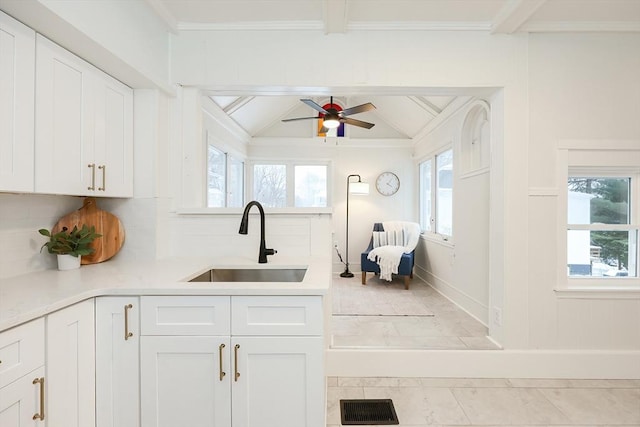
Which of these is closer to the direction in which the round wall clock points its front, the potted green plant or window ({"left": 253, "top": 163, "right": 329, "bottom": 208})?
the potted green plant

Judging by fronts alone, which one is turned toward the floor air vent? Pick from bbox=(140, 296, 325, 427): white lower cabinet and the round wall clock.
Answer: the round wall clock

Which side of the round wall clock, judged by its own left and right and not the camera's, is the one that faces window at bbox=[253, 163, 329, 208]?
right

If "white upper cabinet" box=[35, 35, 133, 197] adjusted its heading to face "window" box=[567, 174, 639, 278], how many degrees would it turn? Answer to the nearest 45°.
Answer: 0° — it already faces it

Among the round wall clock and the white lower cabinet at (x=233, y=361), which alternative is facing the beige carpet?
the round wall clock

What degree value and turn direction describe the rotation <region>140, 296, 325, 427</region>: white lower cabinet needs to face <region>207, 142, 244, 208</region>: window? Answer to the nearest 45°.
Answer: approximately 180°

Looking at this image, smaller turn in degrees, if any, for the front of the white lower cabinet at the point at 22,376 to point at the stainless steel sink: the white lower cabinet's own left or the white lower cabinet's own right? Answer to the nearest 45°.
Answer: approximately 45° to the white lower cabinet's own left

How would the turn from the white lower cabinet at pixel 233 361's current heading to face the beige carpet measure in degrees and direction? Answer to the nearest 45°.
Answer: approximately 135° to its left

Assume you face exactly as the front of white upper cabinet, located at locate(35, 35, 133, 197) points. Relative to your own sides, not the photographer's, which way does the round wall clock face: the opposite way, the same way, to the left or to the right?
to the right

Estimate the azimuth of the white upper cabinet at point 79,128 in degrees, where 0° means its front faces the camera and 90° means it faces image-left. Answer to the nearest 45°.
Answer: approximately 315°

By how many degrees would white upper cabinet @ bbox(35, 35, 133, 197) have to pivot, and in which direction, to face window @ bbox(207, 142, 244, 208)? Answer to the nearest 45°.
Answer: approximately 90° to its left

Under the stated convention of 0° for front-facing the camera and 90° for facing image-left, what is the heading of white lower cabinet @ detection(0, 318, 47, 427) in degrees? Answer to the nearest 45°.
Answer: approximately 315°

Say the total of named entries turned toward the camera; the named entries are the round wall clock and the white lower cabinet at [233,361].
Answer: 2
